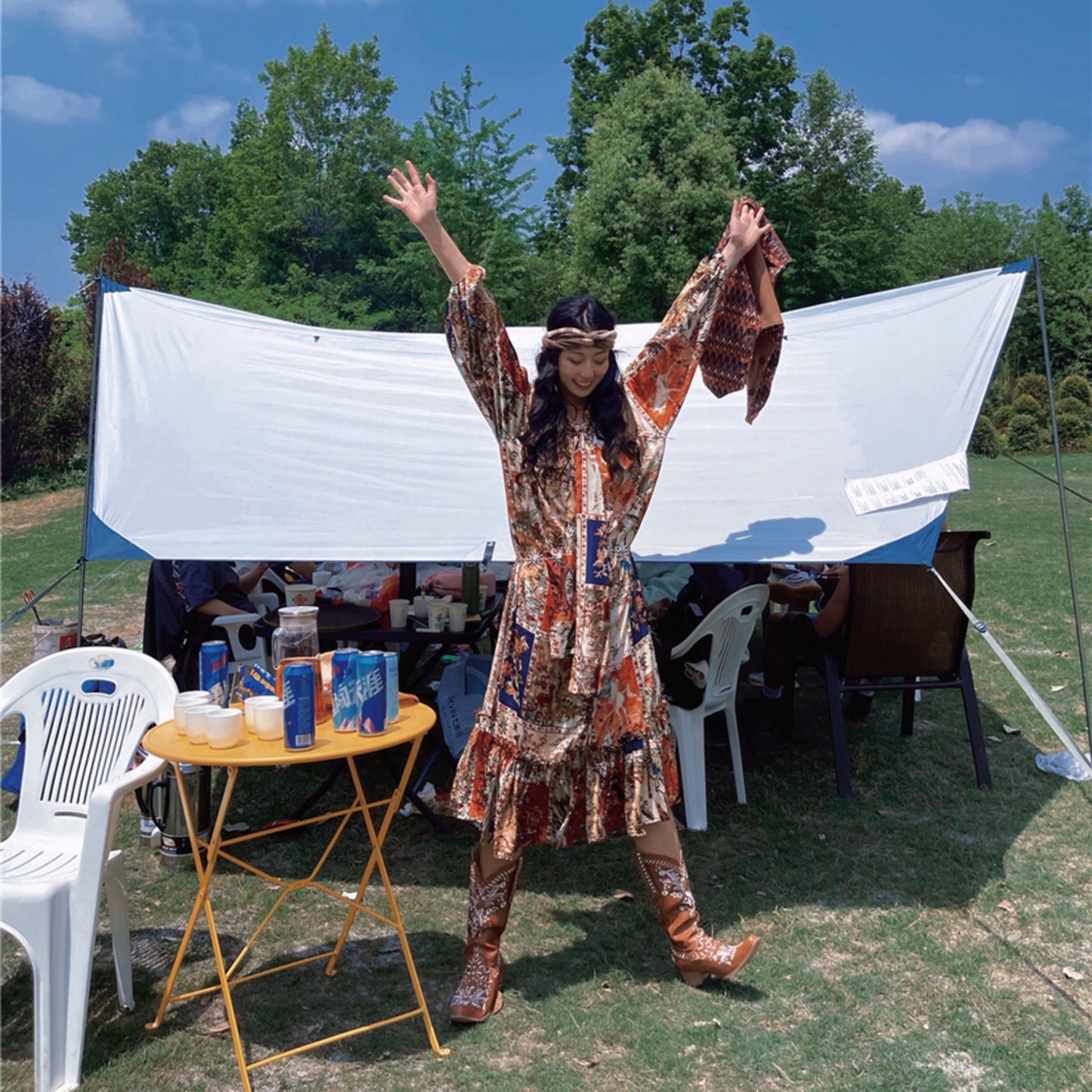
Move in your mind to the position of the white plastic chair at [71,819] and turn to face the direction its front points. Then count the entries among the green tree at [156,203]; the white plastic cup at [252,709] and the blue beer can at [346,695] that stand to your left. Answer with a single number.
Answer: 2

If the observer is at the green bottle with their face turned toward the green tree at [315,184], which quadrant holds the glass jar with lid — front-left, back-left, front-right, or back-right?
back-left

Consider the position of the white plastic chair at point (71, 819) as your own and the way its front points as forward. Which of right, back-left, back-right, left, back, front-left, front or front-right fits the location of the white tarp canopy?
back

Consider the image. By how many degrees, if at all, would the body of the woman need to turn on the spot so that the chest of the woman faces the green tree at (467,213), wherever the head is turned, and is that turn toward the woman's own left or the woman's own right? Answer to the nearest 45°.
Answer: approximately 180°

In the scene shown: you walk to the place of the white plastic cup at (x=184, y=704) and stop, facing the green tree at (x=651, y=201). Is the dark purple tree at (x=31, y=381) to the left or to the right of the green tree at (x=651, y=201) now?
left

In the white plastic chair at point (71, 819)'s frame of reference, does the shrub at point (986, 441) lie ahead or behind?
behind

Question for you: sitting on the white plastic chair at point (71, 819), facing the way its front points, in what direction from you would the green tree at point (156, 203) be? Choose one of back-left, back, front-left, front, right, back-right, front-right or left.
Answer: back-right

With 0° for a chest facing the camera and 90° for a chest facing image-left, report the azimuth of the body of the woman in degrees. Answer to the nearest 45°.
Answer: approximately 0°

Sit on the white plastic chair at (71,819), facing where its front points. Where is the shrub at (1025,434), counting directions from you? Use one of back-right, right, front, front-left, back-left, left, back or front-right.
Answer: back

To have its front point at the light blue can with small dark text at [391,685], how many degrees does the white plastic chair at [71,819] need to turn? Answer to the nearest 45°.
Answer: approximately 90° to its left

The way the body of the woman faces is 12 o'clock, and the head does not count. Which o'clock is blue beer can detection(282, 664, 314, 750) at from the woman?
The blue beer can is roughly at 2 o'clock from the woman.

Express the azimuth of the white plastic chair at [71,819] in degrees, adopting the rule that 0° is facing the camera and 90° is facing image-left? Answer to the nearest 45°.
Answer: approximately 45°
